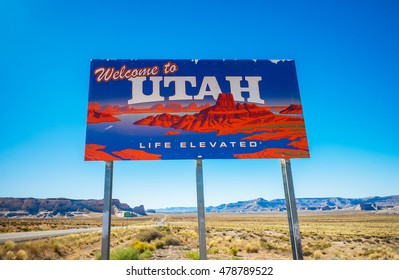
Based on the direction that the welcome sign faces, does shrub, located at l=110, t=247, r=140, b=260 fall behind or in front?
behind

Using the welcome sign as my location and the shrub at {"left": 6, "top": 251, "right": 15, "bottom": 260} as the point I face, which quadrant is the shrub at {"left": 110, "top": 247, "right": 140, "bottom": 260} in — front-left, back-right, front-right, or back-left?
front-right

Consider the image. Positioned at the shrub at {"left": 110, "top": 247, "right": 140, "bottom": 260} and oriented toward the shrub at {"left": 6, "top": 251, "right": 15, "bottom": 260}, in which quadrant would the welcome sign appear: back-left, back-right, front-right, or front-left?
back-left

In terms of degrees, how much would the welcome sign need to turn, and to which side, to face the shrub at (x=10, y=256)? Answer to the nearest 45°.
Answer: approximately 135° to its right

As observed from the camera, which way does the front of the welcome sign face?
facing the viewer

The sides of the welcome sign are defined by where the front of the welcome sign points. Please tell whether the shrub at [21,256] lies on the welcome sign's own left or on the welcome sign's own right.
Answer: on the welcome sign's own right
